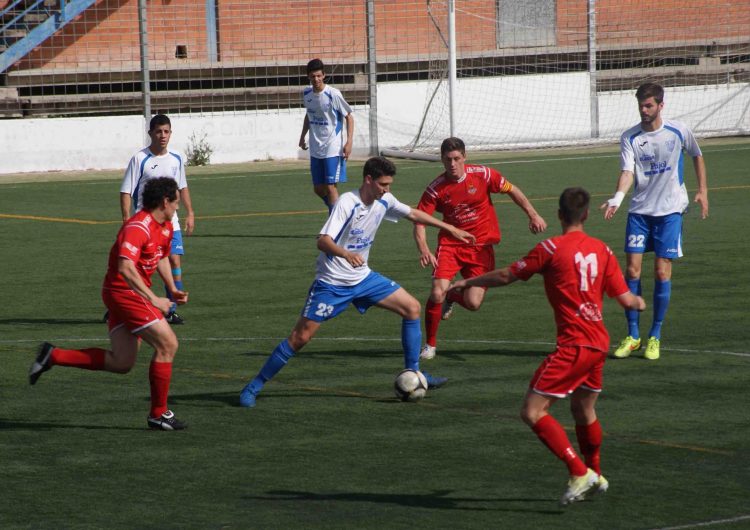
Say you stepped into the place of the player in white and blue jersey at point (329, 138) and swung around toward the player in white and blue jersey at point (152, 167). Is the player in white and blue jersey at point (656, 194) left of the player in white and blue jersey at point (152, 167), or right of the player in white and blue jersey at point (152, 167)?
left

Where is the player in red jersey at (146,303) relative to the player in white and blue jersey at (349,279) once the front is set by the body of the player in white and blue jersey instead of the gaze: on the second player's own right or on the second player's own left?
on the second player's own right

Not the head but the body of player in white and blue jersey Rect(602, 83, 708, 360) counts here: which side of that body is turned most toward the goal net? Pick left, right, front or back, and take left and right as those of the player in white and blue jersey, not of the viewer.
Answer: back

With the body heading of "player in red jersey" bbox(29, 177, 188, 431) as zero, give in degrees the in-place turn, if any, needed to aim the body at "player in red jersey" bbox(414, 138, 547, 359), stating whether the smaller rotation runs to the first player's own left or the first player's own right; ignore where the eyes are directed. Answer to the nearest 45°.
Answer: approximately 45° to the first player's own left

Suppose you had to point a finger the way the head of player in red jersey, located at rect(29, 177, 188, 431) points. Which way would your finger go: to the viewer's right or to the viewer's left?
to the viewer's right

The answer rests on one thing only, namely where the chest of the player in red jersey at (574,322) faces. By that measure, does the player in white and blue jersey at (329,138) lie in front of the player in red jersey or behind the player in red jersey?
in front

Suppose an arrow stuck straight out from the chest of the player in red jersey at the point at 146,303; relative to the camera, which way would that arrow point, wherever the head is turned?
to the viewer's right

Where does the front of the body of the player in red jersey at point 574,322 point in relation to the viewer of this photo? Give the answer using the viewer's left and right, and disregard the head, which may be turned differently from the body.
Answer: facing away from the viewer and to the left of the viewer

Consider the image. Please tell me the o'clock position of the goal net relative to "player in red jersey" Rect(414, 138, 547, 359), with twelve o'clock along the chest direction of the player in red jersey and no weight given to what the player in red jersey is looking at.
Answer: The goal net is roughly at 6 o'clock from the player in red jersey.

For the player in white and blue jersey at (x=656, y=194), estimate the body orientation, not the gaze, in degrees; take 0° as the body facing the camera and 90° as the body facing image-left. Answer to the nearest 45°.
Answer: approximately 0°

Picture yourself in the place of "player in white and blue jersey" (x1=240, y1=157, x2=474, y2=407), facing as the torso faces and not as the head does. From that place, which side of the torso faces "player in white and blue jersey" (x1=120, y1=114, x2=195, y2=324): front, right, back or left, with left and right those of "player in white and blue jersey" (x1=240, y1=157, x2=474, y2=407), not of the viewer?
back
